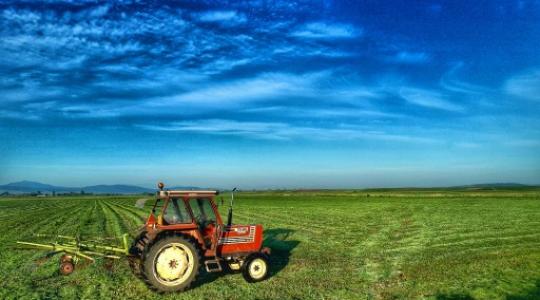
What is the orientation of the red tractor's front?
to the viewer's right
